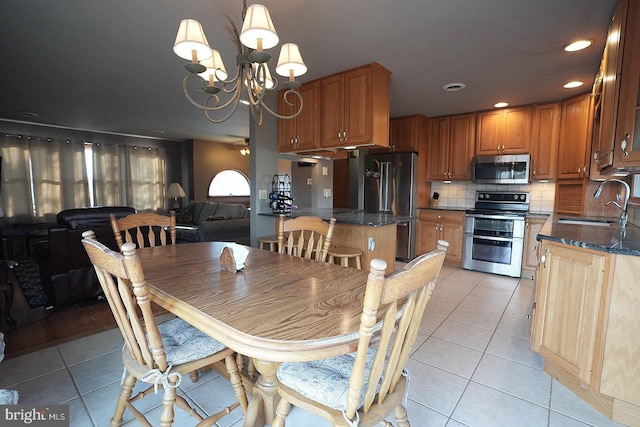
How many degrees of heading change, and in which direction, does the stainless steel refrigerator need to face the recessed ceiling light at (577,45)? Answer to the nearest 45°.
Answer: approximately 90° to its left

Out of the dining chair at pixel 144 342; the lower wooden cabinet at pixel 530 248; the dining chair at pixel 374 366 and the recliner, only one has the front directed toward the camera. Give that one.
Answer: the lower wooden cabinet

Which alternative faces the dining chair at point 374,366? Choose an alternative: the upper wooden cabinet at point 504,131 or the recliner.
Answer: the upper wooden cabinet

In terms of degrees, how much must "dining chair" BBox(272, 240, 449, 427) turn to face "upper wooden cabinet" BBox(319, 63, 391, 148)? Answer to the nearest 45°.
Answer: approximately 45° to its right

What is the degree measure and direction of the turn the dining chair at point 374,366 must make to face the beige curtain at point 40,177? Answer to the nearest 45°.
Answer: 0° — it already faces it

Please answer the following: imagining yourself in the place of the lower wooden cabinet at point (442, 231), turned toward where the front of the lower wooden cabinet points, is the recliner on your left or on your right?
on your right

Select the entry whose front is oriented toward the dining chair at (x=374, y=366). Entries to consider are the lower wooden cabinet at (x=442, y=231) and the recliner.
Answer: the lower wooden cabinet

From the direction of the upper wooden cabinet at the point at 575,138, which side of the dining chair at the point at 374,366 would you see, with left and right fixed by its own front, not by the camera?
right

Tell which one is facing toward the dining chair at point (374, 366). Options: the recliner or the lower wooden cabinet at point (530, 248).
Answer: the lower wooden cabinet

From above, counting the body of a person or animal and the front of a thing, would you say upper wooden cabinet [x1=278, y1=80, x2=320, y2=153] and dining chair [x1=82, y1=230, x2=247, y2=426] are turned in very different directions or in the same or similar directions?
very different directions

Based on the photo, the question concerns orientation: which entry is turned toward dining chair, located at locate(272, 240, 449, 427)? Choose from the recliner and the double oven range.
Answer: the double oven range

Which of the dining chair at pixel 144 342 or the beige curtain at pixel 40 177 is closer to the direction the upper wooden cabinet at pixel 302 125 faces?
the dining chair

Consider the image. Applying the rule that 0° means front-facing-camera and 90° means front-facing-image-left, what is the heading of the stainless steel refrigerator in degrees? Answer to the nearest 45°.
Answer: approximately 45°

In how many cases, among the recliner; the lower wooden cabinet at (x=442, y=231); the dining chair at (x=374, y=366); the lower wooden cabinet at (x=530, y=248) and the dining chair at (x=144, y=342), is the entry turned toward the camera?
2

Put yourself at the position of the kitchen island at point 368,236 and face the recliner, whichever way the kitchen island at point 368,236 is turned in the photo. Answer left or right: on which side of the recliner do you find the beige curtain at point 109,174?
right
